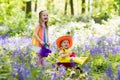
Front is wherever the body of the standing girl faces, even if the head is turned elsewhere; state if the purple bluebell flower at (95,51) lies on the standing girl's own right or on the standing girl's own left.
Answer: on the standing girl's own left

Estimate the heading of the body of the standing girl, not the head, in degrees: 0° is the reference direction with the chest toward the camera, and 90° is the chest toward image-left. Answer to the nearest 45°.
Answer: approximately 315°
